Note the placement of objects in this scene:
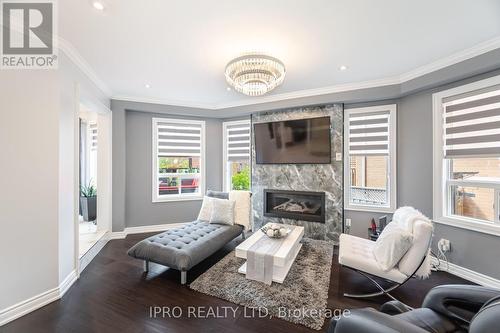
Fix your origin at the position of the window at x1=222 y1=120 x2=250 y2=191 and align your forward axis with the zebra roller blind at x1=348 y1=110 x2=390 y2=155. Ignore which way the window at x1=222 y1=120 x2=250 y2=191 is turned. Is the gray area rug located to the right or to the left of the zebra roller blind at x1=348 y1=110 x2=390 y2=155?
right

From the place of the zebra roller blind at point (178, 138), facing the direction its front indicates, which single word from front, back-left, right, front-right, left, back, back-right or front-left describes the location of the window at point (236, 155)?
left

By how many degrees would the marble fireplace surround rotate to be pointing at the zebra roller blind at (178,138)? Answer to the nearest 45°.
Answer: approximately 45° to its right

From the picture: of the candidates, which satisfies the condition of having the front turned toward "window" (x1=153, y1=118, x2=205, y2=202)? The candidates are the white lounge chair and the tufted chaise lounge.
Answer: the white lounge chair

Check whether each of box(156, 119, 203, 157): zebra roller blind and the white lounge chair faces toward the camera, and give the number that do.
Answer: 1

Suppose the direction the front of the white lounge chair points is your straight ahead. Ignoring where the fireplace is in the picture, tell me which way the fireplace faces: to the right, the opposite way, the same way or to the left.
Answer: to the left

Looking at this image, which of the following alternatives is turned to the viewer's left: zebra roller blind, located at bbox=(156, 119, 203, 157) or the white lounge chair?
the white lounge chair

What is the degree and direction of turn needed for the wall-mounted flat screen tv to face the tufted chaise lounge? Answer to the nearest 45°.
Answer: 0° — it already faces it

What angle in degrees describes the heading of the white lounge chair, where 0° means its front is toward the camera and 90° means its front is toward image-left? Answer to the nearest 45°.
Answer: approximately 90°

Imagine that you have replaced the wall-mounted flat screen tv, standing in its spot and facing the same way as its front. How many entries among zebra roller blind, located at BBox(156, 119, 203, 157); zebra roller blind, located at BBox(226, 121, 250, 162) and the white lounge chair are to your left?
1

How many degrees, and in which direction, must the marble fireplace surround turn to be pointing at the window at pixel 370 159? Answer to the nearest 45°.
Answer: approximately 135° to its left
